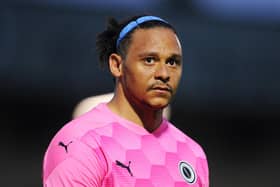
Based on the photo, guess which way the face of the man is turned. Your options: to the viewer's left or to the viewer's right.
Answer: to the viewer's right

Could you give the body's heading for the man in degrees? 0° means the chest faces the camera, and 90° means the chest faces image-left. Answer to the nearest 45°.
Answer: approximately 315°
